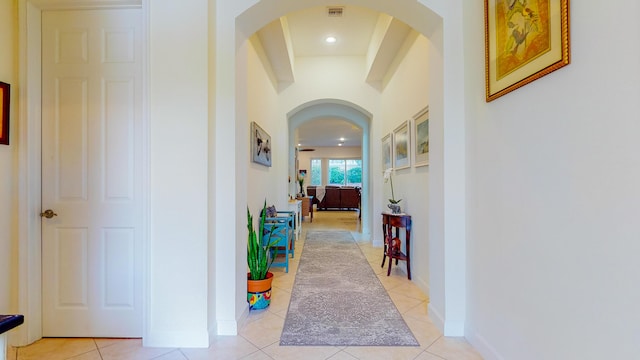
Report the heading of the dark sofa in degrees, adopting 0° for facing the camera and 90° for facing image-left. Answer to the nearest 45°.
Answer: approximately 180°

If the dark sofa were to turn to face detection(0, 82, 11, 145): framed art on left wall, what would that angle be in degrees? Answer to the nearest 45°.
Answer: approximately 180°

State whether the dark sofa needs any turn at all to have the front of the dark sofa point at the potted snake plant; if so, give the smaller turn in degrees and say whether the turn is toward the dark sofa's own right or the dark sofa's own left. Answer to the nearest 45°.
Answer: approximately 180°

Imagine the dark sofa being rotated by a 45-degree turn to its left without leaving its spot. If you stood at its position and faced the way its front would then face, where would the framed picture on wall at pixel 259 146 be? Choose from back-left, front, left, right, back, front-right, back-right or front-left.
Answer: back-left

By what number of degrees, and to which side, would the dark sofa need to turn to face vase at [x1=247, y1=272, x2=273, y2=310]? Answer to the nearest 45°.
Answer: approximately 180°

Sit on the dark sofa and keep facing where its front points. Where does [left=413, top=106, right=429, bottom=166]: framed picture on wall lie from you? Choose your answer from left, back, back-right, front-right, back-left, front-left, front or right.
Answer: back

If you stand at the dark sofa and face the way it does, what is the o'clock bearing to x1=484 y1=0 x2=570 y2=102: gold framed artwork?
The gold framed artwork is roughly at 6 o'clock from the dark sofa.
